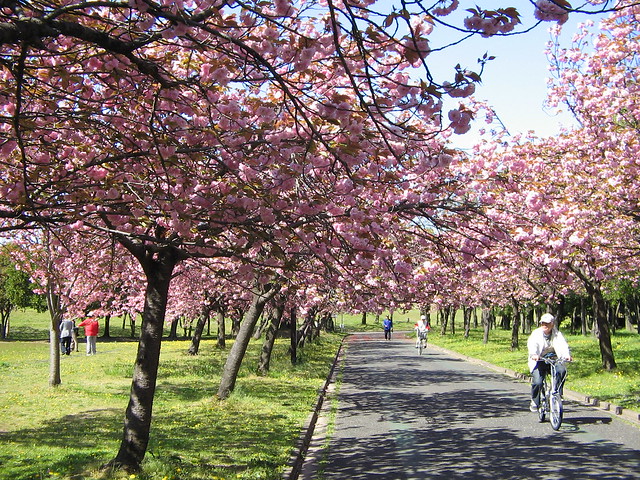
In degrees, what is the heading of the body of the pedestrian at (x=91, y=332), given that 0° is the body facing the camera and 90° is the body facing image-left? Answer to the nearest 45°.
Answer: approximately 180°

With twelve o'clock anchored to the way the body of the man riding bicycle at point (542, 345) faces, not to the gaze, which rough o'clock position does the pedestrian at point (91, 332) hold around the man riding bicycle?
The pedestrian is roughly at 4 o'clock from the man riding bicycle.

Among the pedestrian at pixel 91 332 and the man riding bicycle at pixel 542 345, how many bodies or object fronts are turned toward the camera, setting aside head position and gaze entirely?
1

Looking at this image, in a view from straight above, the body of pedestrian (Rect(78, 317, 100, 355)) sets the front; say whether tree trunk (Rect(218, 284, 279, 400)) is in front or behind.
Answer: behind

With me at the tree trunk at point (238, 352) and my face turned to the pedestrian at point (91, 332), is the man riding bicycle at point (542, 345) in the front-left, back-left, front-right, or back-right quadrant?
back-right

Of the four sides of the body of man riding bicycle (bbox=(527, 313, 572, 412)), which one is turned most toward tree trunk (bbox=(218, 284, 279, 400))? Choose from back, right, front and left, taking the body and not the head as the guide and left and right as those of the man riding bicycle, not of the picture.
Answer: right

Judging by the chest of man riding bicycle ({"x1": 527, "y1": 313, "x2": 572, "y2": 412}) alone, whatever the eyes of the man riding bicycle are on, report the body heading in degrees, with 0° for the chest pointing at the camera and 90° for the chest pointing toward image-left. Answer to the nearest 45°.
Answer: approximately 0°

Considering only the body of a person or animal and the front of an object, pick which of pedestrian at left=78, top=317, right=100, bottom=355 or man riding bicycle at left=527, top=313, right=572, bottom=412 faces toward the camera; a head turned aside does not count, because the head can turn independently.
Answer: the man riding bicycle

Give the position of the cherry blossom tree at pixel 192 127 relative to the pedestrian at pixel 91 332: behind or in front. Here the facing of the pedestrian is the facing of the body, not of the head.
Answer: behind

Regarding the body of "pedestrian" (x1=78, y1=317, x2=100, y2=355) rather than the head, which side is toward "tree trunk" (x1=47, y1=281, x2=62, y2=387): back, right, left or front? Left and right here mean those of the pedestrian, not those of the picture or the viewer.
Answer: back

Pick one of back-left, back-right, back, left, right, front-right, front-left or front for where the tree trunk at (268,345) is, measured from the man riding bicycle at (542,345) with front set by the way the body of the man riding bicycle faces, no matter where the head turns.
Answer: back-right
